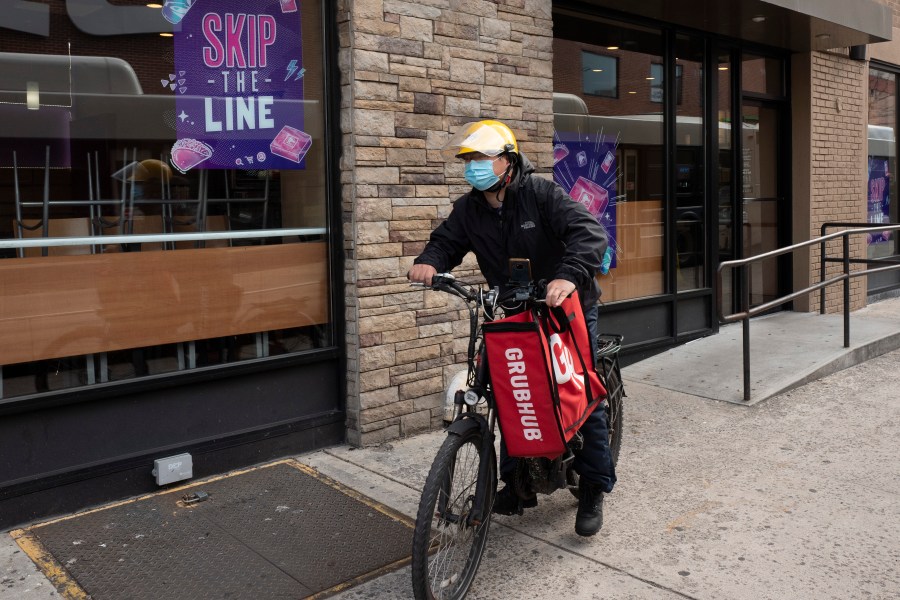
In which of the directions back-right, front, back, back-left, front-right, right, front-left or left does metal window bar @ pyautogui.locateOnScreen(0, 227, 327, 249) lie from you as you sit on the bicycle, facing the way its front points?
right

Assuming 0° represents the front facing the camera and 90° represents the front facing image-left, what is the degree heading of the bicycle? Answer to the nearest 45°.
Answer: approximately 45°
